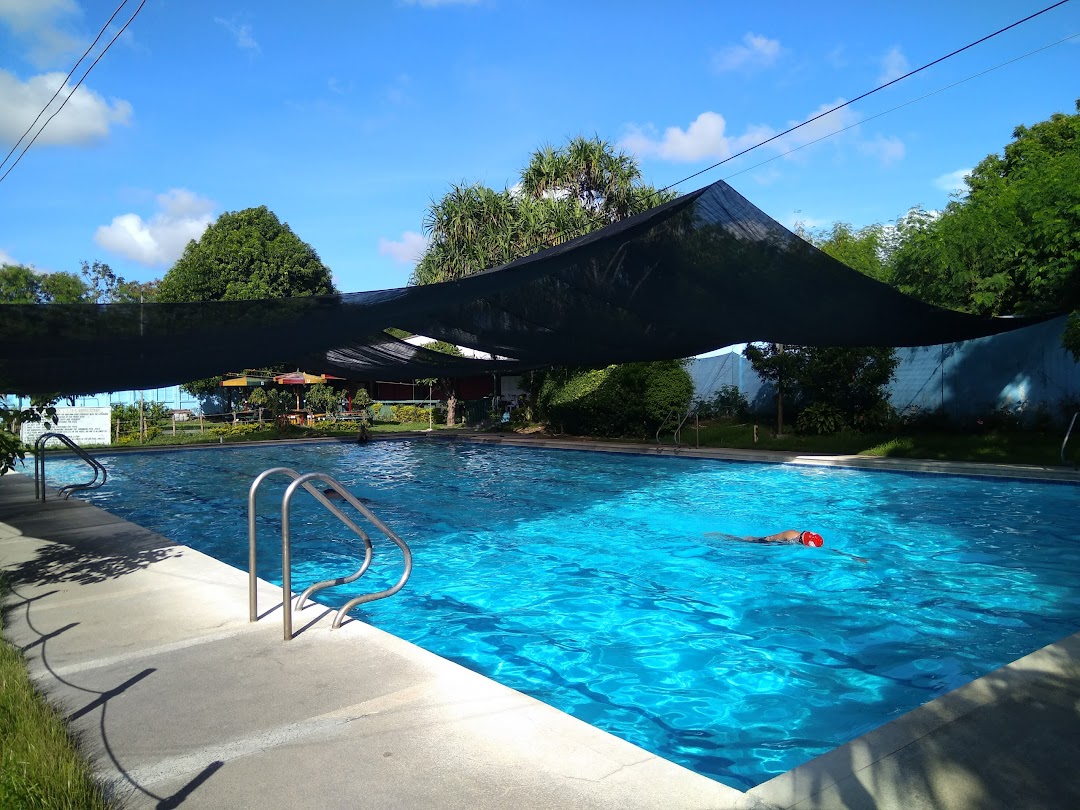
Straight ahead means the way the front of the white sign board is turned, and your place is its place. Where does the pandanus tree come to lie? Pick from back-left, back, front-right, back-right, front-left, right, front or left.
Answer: left

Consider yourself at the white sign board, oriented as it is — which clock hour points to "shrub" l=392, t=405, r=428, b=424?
The shrub is roughly at 8 o'clock from the white sign board.

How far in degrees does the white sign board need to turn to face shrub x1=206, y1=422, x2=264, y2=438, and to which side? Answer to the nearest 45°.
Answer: approximately 135° to its left

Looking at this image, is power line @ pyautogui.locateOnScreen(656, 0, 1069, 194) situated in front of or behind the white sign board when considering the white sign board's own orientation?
in front

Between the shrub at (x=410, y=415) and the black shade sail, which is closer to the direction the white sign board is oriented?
the black shade sail

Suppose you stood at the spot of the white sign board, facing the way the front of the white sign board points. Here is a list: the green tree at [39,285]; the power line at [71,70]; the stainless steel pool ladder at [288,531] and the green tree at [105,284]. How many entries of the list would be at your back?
2

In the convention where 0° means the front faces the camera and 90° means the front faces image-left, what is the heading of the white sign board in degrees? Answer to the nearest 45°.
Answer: approximately 0°

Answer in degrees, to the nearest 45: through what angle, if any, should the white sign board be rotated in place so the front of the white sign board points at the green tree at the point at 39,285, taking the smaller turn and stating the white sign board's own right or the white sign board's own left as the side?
approximately 180°

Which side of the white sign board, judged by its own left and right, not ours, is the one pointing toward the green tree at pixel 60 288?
back

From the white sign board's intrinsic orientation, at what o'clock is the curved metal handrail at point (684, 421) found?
The curved metal handrail is roughly at 10 o'clock from the white sign board.
